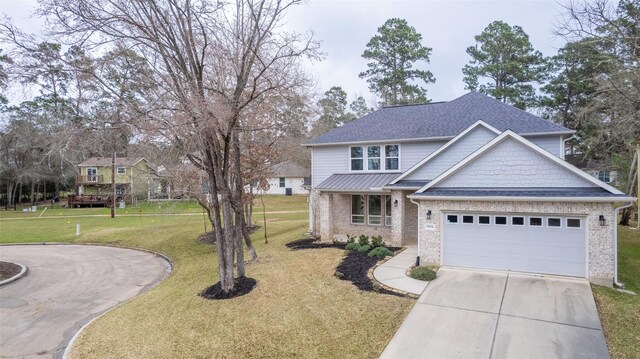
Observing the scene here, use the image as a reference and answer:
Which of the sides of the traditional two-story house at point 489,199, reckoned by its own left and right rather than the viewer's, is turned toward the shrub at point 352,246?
right

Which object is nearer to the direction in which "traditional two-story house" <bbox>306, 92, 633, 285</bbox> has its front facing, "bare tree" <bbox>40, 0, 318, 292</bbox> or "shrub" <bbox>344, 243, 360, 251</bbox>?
the bare tree

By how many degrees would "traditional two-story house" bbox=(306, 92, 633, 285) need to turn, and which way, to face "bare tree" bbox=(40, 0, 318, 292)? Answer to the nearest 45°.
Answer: approximately 45° to its right

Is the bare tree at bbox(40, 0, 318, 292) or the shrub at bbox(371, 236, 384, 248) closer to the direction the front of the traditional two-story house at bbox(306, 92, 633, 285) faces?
the bare tree

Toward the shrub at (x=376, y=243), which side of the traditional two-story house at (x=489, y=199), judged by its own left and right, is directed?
front

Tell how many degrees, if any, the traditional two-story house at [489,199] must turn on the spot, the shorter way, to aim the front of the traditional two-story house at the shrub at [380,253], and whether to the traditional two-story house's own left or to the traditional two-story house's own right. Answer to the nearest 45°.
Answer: approximately 90° to the traditional two-story house's own right

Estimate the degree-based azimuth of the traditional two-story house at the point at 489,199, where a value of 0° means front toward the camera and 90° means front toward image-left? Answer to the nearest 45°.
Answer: approximately 0°
